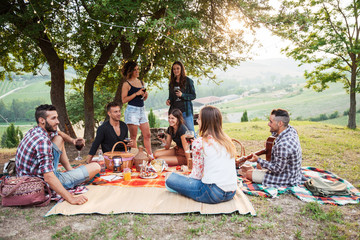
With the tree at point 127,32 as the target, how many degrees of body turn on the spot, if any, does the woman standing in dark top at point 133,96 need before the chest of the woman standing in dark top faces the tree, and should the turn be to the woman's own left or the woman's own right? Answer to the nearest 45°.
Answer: approximately 135° to the woman's own left

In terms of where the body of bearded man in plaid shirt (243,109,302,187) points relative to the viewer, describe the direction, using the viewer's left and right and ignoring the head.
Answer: facing to the left of the viewer

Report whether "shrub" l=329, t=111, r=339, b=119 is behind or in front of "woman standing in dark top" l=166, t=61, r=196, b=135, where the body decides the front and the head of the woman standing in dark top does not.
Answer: behind

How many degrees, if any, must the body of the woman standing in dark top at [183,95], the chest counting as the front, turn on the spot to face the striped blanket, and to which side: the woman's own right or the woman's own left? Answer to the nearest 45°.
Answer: approximately 90° to the woman's own left

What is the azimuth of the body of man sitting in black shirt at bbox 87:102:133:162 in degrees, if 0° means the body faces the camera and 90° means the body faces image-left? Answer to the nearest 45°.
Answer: approximately 315°

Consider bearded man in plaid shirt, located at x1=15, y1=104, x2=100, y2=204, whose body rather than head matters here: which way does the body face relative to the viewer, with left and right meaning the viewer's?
facing to the right of the viewer

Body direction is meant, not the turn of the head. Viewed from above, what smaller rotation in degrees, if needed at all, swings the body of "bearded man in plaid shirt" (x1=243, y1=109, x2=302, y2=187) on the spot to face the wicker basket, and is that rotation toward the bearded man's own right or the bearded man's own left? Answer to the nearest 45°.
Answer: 0° — they already face it

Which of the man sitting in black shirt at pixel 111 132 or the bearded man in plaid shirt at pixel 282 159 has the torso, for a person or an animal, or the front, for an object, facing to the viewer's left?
the bearded man in plaid shirt
